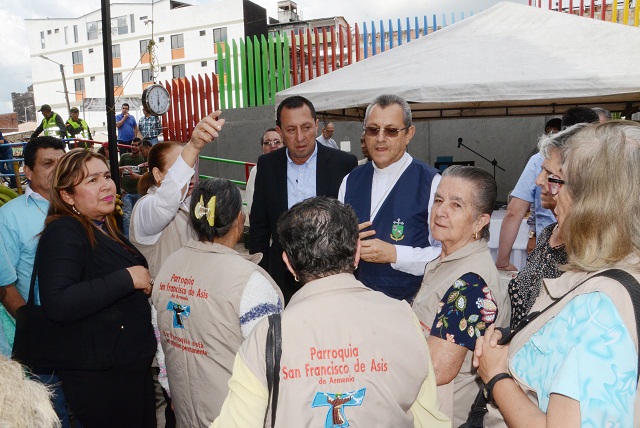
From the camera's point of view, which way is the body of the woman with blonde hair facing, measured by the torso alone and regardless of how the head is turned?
to the viewer's left

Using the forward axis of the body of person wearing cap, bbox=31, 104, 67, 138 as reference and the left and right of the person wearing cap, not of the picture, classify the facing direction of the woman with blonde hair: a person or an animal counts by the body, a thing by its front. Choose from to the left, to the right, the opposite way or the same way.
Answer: to the right

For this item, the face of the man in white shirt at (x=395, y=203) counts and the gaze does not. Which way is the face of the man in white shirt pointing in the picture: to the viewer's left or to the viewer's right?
to the viewer's left

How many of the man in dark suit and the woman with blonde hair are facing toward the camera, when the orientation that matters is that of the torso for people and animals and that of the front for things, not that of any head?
1

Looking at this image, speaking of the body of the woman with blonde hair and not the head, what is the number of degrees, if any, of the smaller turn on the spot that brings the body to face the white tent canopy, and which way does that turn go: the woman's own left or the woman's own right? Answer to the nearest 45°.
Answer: approximately 90° to the woman's own right

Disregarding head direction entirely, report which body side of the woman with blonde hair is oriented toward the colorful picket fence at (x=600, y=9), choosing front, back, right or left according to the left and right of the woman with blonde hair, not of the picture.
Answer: right

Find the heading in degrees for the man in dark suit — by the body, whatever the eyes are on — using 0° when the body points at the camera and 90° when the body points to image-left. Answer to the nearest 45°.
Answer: approximately 0°

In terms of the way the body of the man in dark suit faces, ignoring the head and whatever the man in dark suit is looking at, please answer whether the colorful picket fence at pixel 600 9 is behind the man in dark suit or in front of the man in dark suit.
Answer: behind

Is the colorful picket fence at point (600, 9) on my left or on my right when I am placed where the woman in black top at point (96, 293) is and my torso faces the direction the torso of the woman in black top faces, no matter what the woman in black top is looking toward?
on my left

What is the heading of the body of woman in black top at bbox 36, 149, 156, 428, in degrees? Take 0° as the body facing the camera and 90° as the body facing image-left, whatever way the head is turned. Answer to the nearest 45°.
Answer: approximately 315°
